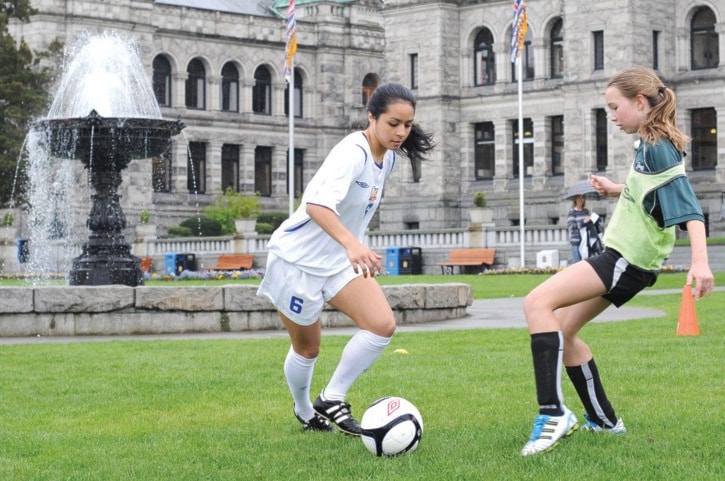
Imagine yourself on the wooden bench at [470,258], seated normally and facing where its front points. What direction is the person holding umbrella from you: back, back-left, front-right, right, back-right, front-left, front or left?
front-left

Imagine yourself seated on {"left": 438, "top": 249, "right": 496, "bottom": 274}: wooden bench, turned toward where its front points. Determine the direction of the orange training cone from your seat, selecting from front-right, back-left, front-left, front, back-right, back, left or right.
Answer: front-left

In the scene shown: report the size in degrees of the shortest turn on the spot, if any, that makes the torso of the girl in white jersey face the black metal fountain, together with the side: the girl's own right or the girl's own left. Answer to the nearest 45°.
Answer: approximately 135° to the girl's own left

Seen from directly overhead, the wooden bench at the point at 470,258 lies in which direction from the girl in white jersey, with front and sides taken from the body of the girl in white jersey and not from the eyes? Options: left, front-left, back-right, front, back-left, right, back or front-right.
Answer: back-left

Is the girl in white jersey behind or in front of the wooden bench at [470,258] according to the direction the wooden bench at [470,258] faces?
in front

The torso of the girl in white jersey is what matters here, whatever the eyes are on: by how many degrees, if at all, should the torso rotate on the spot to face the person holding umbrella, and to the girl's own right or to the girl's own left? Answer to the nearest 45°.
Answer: approximately 135° to the girl's own left

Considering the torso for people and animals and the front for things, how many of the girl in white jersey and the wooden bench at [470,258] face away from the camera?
0

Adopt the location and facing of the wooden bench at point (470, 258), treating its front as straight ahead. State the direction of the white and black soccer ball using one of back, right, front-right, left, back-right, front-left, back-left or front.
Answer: front-left
